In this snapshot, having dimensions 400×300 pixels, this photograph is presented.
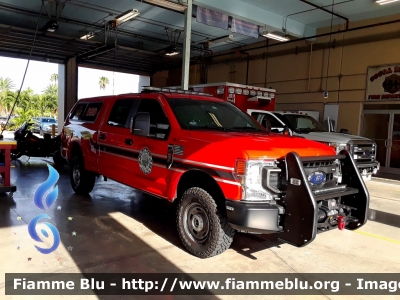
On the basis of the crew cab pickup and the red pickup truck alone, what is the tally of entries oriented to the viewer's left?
0

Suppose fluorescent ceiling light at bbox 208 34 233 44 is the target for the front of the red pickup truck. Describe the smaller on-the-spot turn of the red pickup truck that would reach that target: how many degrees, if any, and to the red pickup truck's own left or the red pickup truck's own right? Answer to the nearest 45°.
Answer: approximately 135° to the red pickup truck's own left

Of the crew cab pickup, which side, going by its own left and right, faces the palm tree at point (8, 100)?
back

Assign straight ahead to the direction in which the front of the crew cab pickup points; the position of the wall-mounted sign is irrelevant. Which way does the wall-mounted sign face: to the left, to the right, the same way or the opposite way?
to the right

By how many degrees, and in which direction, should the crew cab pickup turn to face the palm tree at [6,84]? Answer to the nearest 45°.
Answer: approximately 180°

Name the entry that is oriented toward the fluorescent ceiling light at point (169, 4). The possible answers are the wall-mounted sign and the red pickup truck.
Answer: the wall-mounted sign

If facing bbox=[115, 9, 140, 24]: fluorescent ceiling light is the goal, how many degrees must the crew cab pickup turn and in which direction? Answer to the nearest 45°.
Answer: approximately 135° to its right

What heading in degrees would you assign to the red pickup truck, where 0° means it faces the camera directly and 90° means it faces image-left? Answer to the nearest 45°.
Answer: approximately 315°

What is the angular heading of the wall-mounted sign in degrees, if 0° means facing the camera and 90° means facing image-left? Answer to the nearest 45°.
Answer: approximately 45°

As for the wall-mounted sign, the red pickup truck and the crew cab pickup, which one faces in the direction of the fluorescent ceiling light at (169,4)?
the wall-mounted sign

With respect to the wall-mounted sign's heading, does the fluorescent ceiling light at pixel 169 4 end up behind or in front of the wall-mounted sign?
in front

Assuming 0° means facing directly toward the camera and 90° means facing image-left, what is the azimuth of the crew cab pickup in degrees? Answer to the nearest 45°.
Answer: approximately 315°

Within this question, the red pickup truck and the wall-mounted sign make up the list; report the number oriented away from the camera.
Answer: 0

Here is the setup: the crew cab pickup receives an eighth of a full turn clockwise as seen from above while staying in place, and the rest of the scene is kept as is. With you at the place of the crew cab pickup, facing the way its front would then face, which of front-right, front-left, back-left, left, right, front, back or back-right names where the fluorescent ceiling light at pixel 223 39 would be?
back-right

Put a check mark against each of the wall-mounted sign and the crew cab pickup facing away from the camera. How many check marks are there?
0
